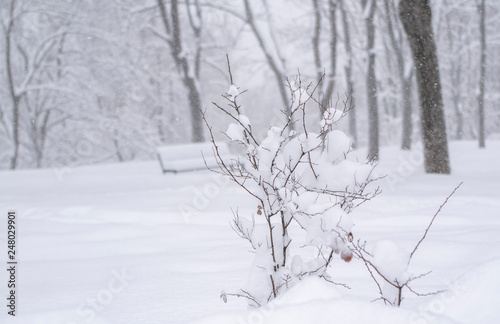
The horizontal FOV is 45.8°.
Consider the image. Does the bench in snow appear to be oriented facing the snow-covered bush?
yes

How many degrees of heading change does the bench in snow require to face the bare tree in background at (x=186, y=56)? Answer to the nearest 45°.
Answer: approximately 180°

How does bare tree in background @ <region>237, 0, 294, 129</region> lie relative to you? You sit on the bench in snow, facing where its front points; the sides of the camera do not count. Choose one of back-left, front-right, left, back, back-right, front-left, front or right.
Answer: back-left

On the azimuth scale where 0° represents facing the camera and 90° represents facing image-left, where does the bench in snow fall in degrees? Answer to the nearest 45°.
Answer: approximately 0°
